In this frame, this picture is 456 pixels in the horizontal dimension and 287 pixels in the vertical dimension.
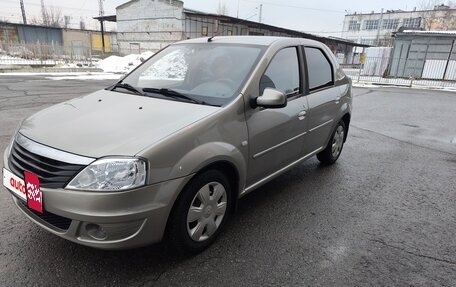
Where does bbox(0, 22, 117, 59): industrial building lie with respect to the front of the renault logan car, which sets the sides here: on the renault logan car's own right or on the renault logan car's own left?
on the renault logan car's own right

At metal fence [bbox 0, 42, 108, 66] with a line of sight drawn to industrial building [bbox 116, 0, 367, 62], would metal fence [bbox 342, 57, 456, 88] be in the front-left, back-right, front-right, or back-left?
front-right

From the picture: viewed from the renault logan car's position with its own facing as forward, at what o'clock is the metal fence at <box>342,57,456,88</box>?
The metal fence is roughly at 6 o'clock from the renault logan car.

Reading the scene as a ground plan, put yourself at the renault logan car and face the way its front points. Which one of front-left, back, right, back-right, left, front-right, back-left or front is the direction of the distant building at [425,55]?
back

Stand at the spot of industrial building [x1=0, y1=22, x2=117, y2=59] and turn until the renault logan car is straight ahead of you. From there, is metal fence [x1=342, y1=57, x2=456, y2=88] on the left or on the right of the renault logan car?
left

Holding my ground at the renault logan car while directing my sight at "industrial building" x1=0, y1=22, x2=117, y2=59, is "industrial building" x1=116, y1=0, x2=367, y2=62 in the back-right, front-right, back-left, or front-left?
front-right

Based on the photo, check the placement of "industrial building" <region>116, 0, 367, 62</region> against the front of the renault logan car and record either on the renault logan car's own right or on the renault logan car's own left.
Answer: on the renault logan car's own right

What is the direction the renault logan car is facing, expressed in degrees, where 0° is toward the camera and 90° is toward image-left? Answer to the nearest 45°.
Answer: approximately 45°

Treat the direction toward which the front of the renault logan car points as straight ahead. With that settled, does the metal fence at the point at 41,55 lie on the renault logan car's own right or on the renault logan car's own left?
on the renault logan car's own right
